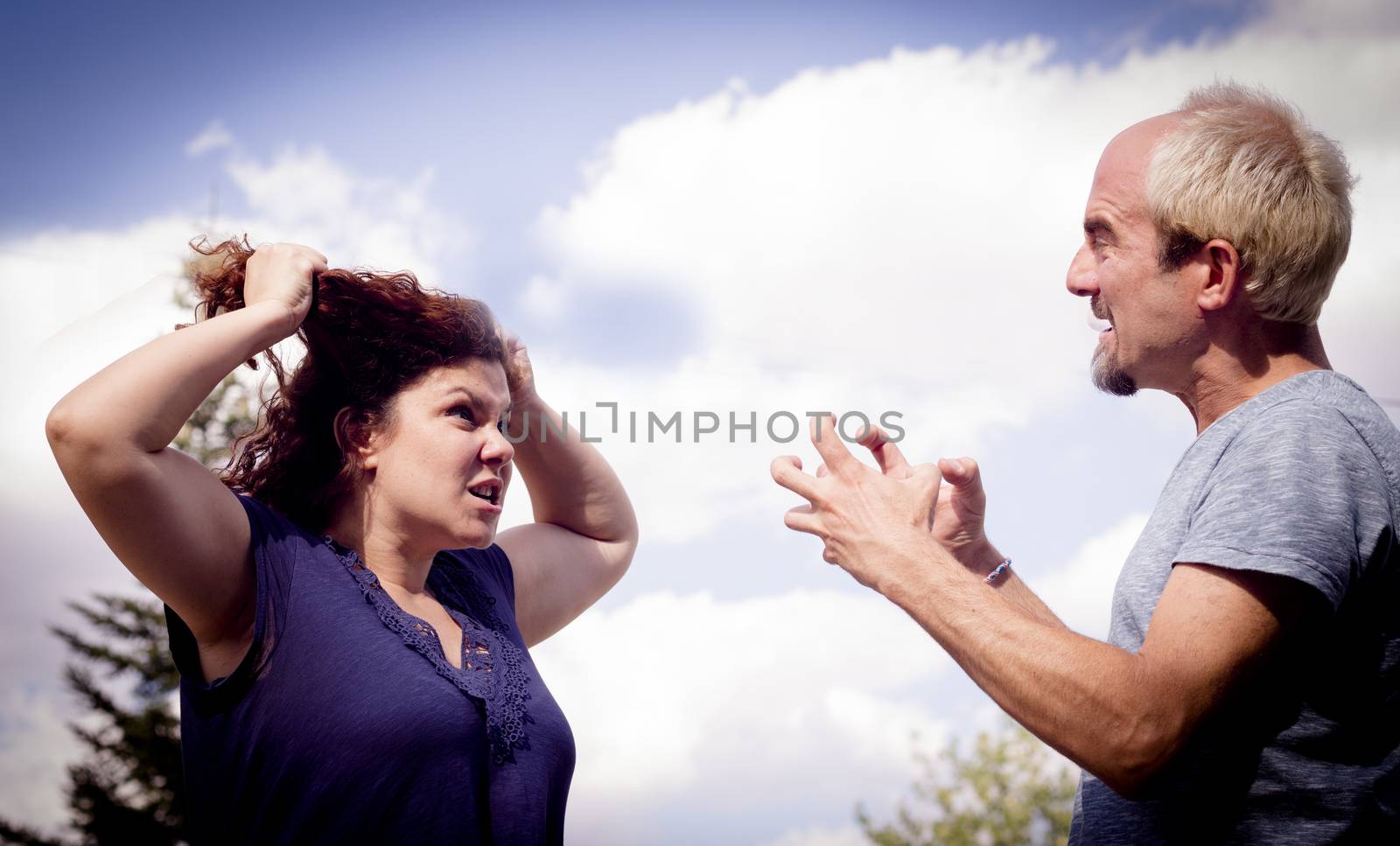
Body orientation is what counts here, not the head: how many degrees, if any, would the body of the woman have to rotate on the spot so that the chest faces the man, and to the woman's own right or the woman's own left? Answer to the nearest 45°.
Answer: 0° — they already face them

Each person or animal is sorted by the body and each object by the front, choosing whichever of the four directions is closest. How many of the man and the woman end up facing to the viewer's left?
1

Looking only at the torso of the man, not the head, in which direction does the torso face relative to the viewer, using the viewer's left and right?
facing to the left of the viewer

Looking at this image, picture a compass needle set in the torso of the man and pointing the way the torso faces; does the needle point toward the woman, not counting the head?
yes

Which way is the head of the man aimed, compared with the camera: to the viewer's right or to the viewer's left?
to the viewer's left

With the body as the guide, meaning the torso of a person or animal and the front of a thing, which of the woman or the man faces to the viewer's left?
the man

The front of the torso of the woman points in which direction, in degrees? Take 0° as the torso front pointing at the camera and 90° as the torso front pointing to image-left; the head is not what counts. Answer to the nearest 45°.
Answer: approximately 315°

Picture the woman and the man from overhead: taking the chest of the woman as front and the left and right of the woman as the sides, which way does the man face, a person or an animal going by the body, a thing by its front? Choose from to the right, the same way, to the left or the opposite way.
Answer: the opposite way
